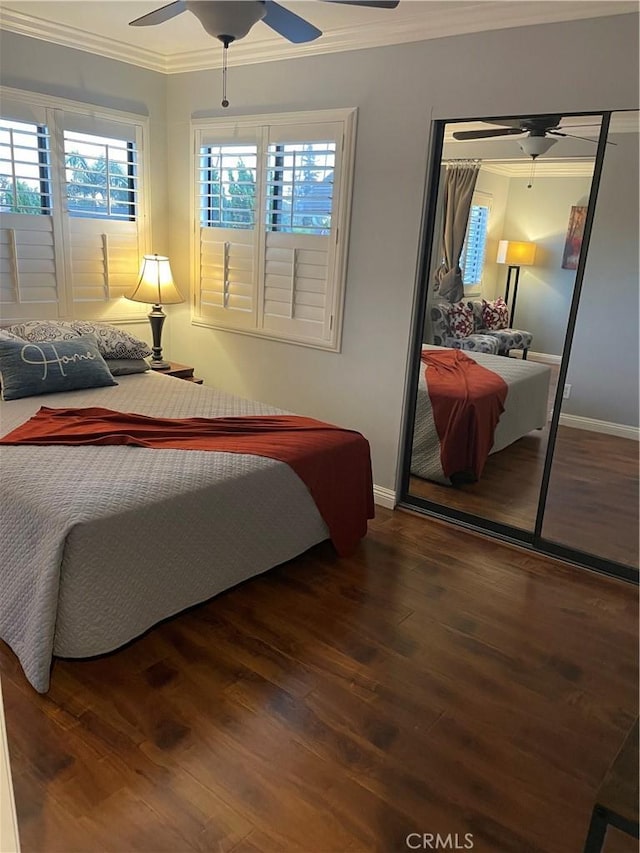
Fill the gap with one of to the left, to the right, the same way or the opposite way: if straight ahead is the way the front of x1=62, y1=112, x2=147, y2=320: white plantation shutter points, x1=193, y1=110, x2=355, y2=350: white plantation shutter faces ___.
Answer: to the right

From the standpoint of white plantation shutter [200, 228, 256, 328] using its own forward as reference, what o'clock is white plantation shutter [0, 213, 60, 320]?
white plantation shutter [0, 213, 60, 320] is roughly at 1 o'clock from white plantation shutter [200, 228, 256, 328].

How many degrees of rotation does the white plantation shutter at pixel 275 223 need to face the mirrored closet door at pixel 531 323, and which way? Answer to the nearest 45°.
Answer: approximately 90° to its left

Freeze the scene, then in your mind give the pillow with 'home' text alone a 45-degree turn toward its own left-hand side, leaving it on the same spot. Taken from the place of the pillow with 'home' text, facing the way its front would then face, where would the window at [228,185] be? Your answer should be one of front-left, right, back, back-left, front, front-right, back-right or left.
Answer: front-left

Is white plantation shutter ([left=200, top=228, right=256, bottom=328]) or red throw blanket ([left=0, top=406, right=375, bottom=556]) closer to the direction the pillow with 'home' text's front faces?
the red throw blanket

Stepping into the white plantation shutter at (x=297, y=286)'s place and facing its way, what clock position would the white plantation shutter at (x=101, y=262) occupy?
the white plantation shutter at (x=101, y=262) is roughly at 2 o'clock from the white plantation shutter at (x=297, y=286).
